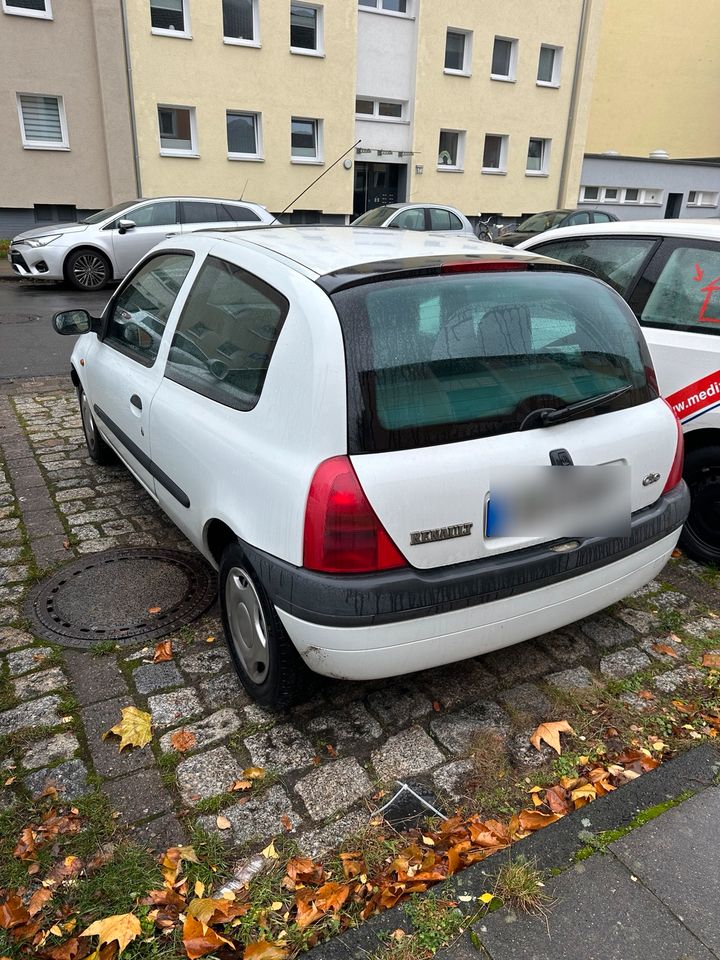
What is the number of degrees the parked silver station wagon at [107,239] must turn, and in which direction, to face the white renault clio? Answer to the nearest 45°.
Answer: approximately 45° to its left

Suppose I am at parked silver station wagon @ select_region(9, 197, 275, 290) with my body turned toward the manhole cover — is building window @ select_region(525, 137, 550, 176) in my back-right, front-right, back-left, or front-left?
back-left

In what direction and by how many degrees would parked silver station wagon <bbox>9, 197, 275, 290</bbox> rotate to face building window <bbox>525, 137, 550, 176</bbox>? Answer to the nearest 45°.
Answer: approximately 180°

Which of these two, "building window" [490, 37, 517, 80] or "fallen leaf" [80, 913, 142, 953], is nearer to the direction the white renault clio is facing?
the building window

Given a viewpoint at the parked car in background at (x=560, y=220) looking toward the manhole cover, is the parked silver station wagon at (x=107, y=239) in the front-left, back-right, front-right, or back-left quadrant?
front-right

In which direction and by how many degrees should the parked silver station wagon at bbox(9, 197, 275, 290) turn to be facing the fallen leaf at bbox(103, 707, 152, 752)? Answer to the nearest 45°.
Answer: approximately 45° to its left

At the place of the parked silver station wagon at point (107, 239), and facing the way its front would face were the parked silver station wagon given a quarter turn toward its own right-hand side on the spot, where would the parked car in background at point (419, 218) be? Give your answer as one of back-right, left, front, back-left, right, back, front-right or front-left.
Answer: back-right

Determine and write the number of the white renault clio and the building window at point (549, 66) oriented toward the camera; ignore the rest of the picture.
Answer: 1

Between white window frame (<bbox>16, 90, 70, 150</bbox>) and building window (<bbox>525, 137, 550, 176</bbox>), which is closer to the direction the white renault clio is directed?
the white window frame

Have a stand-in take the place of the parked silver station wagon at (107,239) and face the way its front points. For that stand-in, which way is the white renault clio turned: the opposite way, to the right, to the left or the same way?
to the right

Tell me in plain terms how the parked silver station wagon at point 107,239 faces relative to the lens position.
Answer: facing the viewer and to the left of the viewer

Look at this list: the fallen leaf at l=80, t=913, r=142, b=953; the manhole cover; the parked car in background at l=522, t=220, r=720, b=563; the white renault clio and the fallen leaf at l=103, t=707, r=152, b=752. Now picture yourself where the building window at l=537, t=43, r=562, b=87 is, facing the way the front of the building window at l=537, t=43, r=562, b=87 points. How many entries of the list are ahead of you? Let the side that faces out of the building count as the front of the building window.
5

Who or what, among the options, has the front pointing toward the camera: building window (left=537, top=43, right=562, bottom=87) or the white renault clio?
the building window

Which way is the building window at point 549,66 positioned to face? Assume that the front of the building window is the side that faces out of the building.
toward the camera

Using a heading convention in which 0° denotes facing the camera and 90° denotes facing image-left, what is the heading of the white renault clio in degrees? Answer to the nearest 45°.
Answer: approximately 135°

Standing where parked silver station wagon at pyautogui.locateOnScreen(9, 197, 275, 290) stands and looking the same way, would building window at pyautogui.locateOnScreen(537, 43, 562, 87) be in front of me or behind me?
behind

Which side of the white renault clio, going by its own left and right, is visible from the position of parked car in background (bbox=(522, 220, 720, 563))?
right
